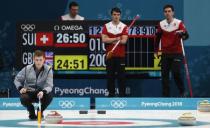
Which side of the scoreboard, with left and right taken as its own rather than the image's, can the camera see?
front
